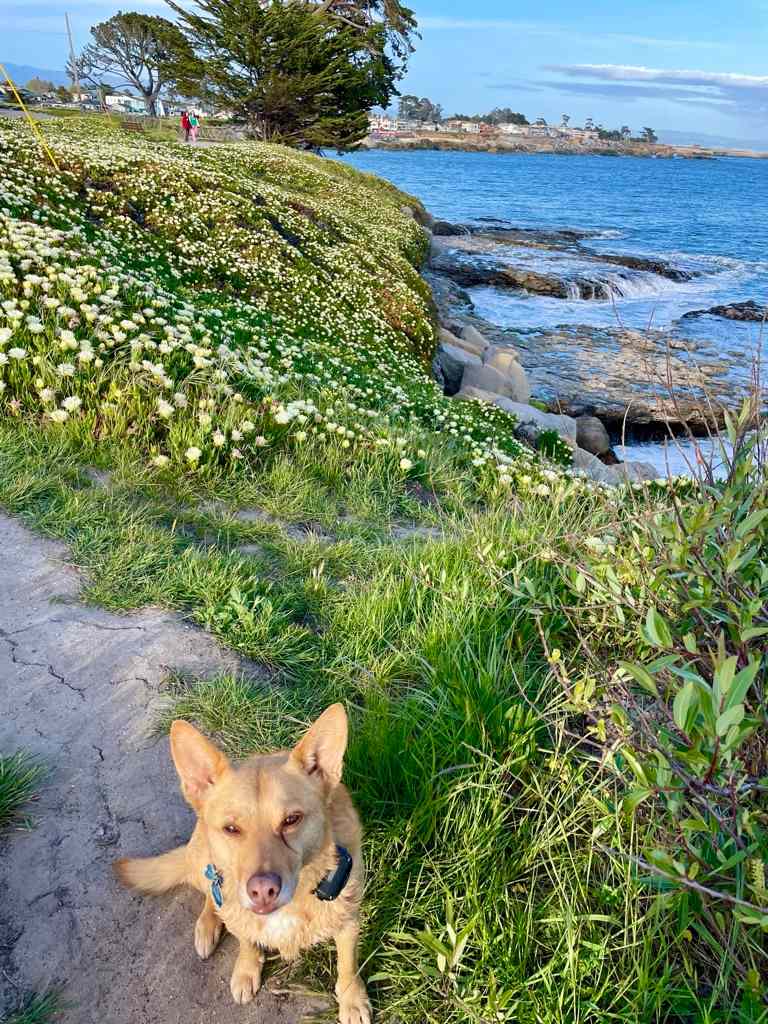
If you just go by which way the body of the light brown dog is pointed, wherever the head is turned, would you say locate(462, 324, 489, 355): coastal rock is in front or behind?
behind

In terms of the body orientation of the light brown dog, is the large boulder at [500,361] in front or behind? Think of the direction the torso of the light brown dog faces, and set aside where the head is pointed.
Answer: behind

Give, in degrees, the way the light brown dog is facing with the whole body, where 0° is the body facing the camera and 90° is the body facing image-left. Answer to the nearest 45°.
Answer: approximately 0°

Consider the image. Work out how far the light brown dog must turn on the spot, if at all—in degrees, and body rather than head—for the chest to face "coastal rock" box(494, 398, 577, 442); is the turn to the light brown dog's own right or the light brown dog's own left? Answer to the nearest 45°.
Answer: approximately 135° to the light brown dog's own left

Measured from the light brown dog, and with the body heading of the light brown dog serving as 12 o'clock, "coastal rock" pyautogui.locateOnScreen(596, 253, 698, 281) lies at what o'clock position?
The coastal rock is roughly at 7 o'clock from the light brown dog.

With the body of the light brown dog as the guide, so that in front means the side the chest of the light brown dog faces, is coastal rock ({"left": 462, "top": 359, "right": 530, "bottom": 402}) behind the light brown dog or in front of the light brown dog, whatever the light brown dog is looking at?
behind

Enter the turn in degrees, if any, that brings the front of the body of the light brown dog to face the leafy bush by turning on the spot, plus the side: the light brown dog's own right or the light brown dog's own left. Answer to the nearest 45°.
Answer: approximately 90° to the light brown dog's own left

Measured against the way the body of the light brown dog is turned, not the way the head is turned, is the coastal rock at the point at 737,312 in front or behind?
behind

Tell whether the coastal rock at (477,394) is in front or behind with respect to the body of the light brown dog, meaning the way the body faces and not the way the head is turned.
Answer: behind
